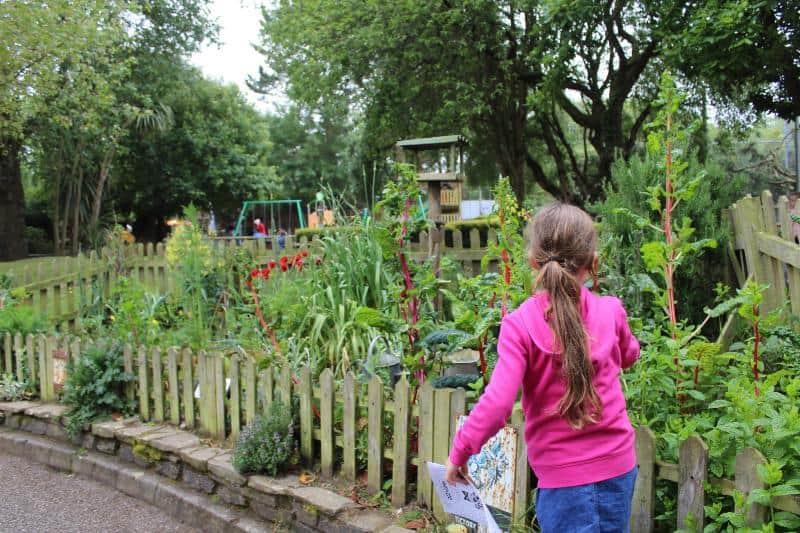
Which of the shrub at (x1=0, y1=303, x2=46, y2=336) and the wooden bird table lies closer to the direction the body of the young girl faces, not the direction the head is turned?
the wooden bird table

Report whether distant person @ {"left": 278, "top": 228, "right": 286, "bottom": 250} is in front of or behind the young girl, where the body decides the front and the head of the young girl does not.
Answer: in front

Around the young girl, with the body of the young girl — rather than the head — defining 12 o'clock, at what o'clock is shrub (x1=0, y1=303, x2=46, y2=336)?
The shrub is roughly at 10 o'clock from the young girl.

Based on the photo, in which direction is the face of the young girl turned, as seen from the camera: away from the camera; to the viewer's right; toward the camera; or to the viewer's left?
away from the camera

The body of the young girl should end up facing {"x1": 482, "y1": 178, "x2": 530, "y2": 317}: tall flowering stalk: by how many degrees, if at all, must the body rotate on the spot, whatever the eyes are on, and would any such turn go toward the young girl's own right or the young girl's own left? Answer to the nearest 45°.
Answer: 0° — they already face it

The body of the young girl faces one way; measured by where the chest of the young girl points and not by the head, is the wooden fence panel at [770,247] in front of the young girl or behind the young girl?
in front

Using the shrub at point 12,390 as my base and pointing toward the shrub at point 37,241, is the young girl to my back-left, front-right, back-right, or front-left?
back-right

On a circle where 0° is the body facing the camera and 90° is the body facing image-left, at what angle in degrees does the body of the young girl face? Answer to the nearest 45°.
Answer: approximately 180°
